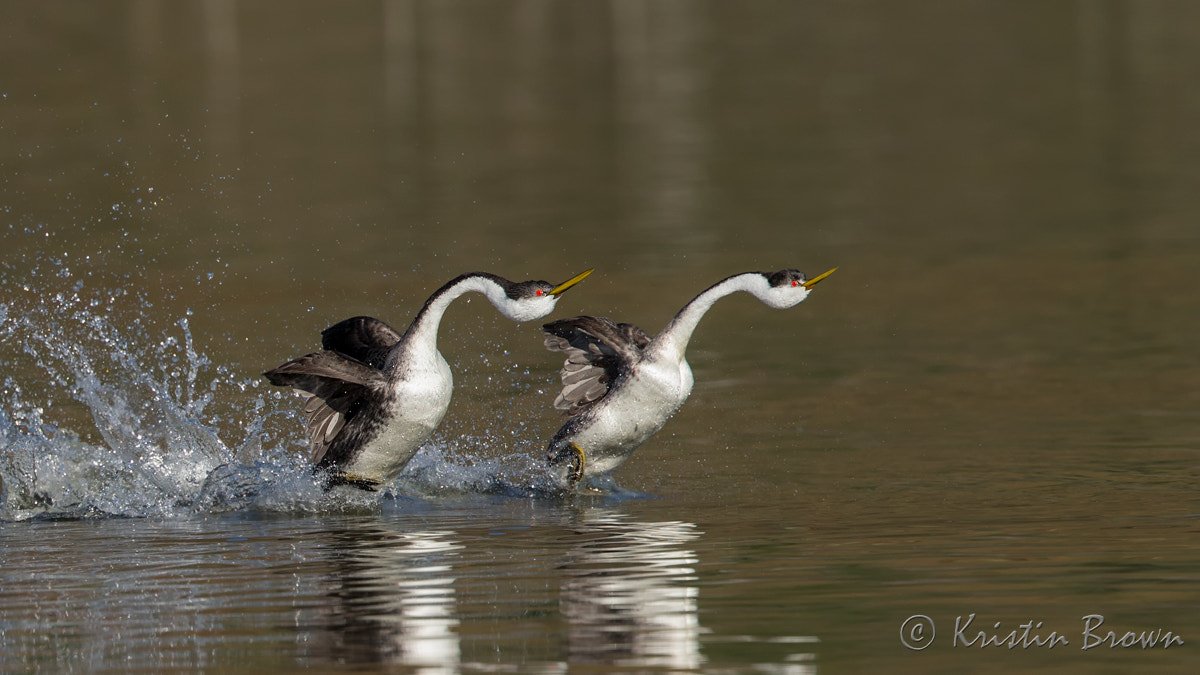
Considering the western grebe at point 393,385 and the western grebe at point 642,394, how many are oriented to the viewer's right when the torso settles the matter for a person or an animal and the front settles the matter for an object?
2

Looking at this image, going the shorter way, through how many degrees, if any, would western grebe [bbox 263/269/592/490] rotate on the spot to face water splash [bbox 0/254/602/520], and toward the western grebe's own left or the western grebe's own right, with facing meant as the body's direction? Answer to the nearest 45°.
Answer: approximately 135° to the western grebe's own left

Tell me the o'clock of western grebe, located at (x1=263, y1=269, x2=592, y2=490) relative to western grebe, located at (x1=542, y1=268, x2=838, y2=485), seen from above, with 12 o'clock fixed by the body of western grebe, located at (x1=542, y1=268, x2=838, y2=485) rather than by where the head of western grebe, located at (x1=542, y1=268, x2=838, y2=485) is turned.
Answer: western grebe, located at (x1=263, y1=269, x2=592, y2=490) is roughly at 5 o'clock from western grebe, located at (x1=542, y1=268, x2=838, y2=485).

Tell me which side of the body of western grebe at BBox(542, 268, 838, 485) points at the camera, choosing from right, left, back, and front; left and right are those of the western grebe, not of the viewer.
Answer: right

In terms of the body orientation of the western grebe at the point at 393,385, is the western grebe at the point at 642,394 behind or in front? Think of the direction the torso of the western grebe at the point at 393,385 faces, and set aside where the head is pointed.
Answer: in front

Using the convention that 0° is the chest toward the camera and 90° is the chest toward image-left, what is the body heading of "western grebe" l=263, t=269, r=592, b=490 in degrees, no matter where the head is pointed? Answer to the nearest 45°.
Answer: approximately 270°

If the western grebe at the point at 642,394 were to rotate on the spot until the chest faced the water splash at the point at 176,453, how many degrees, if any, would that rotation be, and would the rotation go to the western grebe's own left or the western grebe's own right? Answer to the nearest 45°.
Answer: approximately 180°
